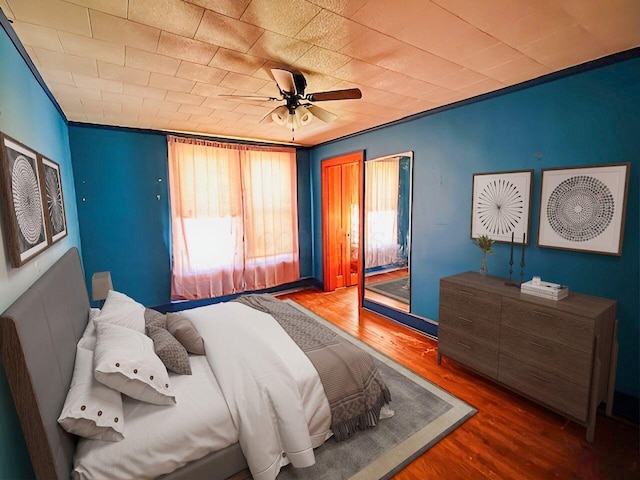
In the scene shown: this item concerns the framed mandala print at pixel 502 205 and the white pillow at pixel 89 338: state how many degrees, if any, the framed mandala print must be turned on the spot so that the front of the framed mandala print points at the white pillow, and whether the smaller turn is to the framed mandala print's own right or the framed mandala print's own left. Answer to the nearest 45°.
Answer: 0° — it already faces it

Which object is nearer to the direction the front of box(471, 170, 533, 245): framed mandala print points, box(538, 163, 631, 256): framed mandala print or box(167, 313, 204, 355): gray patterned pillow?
the gray patterned pillow

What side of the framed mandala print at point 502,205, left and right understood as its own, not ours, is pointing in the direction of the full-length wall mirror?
right

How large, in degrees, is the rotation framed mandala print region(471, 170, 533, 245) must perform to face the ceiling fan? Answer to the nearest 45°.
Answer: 0° — it already faces it

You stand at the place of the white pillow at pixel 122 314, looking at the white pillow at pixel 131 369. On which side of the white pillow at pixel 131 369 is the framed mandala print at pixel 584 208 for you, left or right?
left

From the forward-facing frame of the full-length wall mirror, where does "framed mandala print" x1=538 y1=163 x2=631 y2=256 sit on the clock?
The framed mandala print is roughly at 9 o'clock from the full-length wall mirror.

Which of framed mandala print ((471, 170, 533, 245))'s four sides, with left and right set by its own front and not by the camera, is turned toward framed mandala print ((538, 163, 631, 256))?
left
